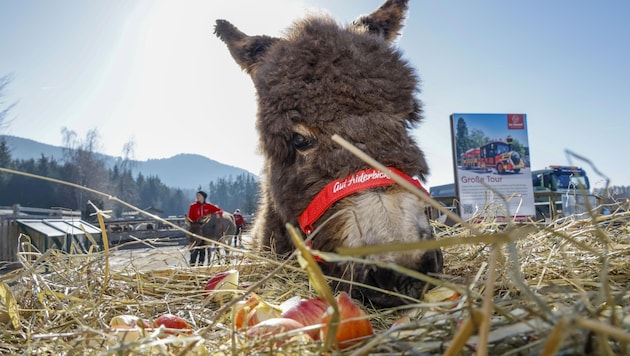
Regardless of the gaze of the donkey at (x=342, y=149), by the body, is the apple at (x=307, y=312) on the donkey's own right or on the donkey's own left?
on the donkey's own right

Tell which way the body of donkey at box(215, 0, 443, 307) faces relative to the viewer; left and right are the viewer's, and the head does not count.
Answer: facing the viewer and to the right of the viewer

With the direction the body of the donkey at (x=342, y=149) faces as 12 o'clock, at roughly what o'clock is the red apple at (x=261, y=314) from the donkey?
The red apple is roughly at 2 o'clock from the donkey.

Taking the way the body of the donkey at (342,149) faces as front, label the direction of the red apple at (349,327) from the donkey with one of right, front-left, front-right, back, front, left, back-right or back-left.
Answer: front-right
